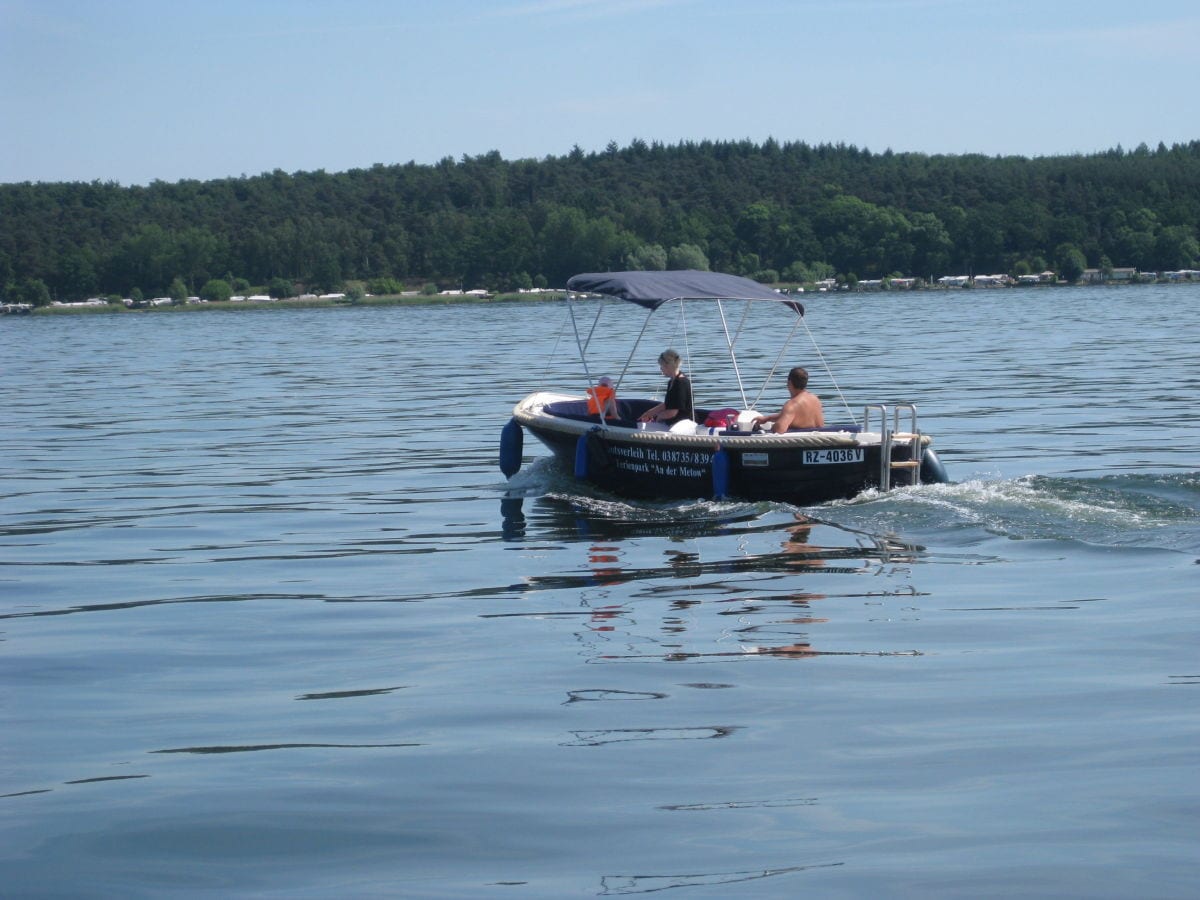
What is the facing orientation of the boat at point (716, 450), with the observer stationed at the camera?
facing to the left of the viewer

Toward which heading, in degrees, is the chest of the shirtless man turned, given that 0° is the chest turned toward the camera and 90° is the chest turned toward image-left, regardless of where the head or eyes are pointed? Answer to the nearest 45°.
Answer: approximately 135°

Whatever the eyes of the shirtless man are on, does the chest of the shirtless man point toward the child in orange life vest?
yes

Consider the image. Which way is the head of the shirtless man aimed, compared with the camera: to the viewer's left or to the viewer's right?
to the viewer's left

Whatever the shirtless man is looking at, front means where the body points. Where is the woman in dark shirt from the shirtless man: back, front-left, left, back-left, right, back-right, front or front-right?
front
